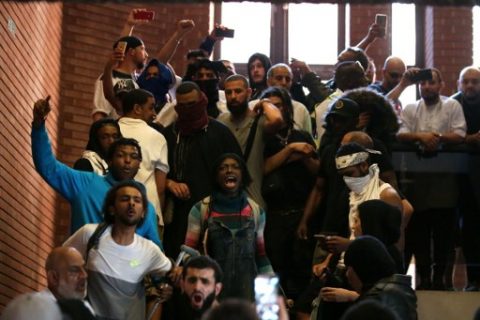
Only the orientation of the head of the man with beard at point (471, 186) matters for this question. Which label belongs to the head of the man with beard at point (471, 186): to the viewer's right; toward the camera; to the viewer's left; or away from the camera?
toward the camera

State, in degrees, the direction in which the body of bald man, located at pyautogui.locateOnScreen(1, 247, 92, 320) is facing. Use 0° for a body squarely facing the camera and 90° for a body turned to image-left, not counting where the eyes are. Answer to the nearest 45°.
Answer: approximately 315°

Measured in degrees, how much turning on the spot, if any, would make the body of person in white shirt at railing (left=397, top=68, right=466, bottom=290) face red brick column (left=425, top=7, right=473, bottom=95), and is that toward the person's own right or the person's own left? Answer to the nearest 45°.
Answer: approximately 180°

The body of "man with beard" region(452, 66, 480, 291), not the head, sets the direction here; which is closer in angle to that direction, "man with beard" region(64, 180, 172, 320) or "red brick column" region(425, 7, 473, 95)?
the man with beard

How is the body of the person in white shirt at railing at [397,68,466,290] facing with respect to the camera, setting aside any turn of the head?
toward the camera

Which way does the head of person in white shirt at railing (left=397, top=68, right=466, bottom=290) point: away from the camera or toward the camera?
toward the camera

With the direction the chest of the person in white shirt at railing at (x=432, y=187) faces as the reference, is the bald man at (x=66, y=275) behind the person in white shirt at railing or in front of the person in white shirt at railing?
in front

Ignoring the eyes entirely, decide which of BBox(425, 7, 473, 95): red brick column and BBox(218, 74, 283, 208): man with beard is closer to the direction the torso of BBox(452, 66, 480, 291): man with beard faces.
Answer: the man with beard

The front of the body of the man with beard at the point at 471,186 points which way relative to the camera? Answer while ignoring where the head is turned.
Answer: toward the camera

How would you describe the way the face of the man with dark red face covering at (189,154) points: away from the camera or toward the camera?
toward the camera

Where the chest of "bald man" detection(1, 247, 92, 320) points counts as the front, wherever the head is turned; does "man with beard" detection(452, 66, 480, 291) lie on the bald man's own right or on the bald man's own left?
on the bald man's own left

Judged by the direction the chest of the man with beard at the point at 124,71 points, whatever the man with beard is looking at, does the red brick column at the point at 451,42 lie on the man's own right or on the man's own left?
on the man's own left
